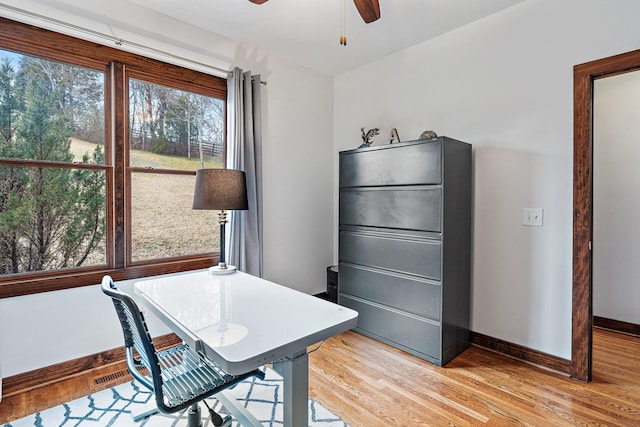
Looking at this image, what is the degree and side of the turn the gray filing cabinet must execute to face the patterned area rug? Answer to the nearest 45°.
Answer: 0° — it already faces it

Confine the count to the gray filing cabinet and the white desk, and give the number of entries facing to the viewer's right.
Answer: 0

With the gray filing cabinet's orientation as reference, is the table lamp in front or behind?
in front

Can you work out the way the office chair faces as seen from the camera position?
facing away from the viewer and to the right of the viewer

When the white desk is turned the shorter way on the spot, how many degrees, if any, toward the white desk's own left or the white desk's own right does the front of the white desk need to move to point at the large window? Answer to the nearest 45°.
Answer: approximately 90° to the white desk's own right

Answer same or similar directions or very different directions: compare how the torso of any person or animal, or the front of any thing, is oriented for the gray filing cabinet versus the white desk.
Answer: same or similar directions

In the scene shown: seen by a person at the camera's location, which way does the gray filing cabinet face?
facing the viewer and to the left of the viewer

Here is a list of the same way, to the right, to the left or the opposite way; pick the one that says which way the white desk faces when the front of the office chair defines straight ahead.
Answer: the opposite way

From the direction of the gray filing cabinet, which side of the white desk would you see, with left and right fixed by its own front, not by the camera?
back
